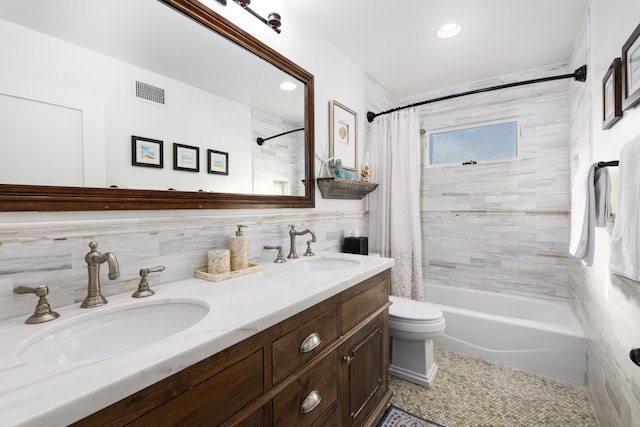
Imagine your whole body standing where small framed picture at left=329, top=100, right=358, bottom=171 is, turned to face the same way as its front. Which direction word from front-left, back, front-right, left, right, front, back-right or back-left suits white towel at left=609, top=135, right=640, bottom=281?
front

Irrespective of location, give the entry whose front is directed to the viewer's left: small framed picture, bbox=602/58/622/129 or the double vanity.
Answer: the small framed picture

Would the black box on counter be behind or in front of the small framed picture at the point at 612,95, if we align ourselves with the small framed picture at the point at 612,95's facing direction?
in front

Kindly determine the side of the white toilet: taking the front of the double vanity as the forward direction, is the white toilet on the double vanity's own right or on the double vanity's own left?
on the double vanity's own left

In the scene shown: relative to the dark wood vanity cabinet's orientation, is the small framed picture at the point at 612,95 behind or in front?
in front

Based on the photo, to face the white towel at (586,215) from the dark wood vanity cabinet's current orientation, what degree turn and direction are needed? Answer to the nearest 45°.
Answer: approximately 45° to its left

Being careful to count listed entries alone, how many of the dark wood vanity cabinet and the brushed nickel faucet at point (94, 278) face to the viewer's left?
0

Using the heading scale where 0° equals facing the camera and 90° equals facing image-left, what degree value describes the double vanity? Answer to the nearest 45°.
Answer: approximately 315°

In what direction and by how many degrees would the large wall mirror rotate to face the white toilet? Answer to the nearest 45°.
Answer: approximately 45° to its left

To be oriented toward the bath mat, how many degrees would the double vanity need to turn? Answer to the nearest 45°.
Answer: approximately 45° to its left

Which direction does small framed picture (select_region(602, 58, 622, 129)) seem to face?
to the viewer's left

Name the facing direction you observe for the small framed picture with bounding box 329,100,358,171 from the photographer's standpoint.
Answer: facing the viewer and to the right of the viewer

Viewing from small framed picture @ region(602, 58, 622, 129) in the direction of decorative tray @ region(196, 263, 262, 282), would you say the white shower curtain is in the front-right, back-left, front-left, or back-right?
front-right

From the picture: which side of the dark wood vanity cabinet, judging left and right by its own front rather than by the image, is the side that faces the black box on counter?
left
